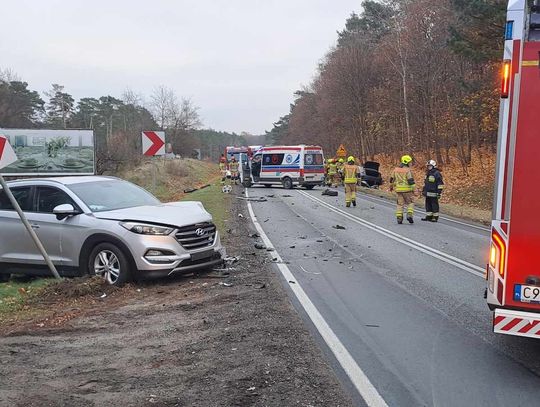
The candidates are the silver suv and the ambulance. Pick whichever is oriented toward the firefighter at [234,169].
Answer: the ambulance

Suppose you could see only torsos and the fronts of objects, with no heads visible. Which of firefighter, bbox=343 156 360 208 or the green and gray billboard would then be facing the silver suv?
the green and gray billboard

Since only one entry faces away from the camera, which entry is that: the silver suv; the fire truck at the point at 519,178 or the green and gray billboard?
the fire truck

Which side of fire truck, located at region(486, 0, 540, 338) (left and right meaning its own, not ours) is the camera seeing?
back

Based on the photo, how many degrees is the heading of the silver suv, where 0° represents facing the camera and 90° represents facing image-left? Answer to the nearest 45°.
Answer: approximately 315°

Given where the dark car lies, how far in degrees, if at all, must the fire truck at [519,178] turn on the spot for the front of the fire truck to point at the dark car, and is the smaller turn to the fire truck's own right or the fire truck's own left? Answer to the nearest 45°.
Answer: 0° — it already faces it
